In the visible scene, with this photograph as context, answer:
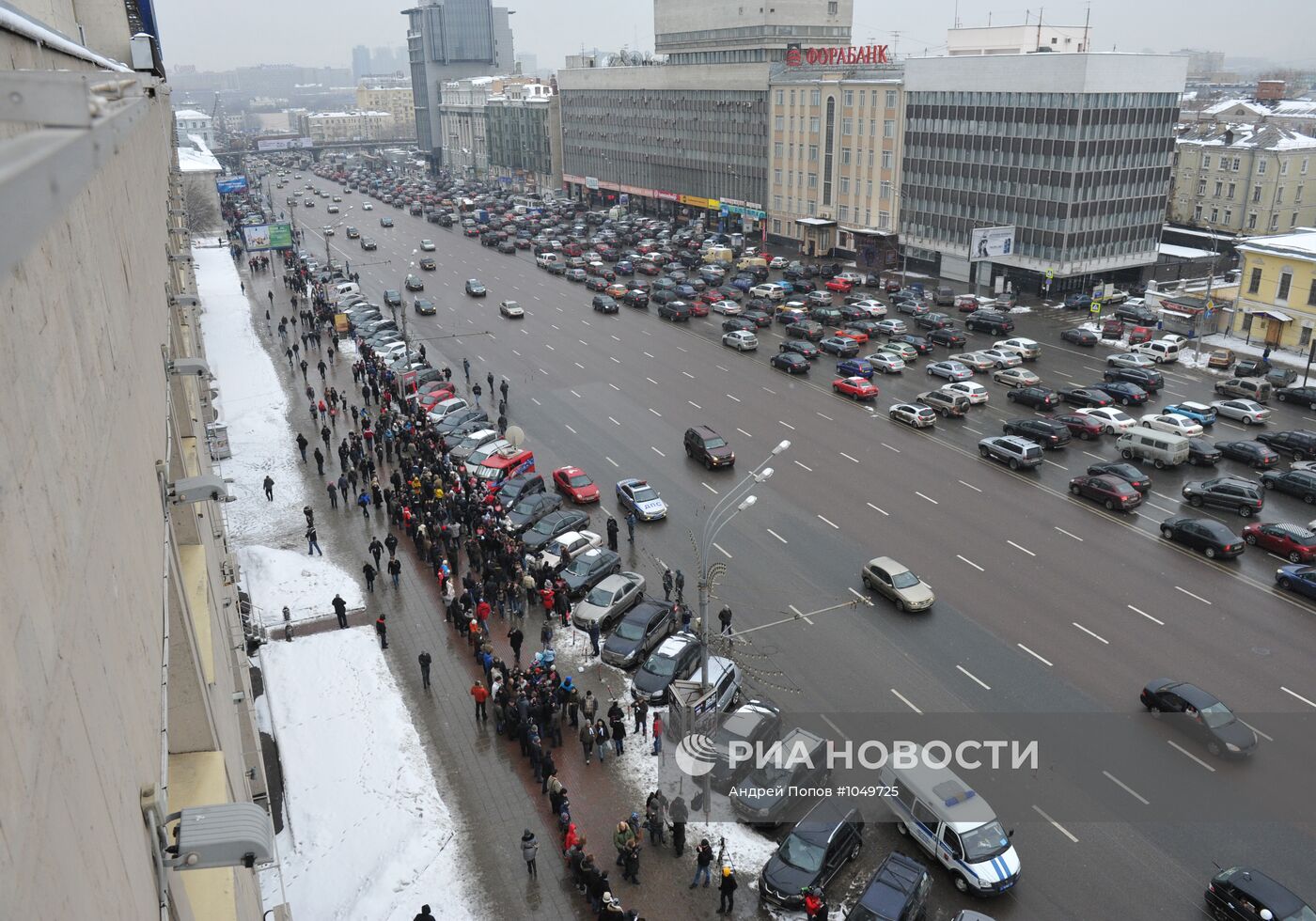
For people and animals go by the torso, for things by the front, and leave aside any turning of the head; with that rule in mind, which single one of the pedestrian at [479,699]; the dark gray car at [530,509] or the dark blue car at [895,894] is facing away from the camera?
the pedestrian

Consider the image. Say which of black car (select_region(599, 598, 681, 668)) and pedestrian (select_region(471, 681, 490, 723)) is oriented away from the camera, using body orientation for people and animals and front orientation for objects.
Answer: the pedestrian

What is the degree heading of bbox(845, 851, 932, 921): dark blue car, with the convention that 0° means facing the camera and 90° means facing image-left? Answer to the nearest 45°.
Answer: approximately 45°

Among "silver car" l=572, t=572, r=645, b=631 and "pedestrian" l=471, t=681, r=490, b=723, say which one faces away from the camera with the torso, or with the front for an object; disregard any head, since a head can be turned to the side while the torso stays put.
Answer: the pedestrian

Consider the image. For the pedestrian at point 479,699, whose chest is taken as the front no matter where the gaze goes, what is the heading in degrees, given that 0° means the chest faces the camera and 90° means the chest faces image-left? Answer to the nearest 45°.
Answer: approximately 180°

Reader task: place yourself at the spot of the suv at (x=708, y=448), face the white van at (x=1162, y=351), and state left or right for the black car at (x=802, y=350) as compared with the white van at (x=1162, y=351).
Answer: left

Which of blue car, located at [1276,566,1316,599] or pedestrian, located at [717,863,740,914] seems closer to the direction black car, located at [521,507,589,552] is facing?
the pedestrian

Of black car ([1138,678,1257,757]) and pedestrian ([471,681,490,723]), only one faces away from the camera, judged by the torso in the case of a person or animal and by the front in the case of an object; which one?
the pedestrian

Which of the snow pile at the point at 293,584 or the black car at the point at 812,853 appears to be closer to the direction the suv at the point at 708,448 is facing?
the black car
